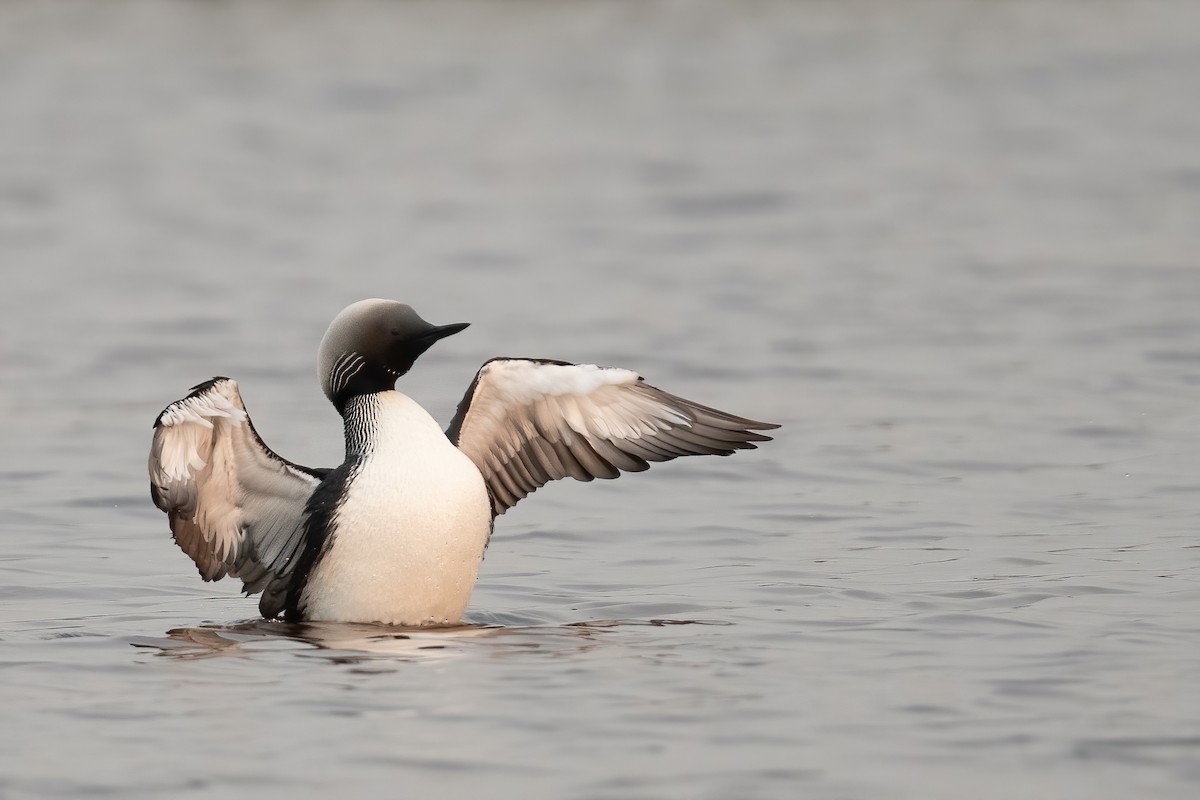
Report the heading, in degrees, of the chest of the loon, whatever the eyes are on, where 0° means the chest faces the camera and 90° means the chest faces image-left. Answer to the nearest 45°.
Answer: approximately 315°
